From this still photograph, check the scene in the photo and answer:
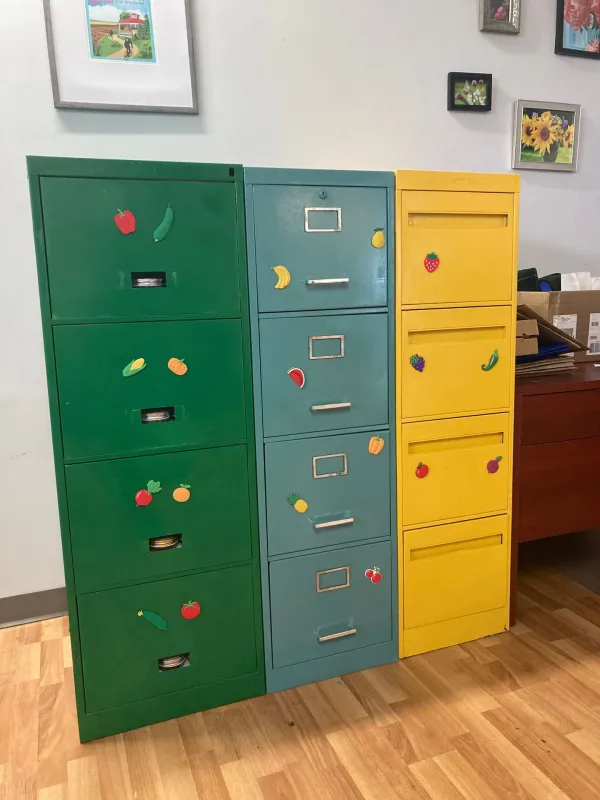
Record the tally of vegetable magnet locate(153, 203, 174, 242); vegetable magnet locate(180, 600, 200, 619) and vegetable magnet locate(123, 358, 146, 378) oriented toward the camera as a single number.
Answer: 3

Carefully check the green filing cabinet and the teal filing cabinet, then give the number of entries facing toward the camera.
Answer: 2

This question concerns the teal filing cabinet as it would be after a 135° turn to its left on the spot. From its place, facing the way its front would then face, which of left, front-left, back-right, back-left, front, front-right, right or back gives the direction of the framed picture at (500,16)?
front

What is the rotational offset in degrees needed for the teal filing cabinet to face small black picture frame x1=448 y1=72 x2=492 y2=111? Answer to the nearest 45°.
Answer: approximately 135° to its left

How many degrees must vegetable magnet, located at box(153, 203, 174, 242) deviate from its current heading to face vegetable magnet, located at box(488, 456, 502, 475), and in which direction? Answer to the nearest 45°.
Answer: approximately 90° to its left

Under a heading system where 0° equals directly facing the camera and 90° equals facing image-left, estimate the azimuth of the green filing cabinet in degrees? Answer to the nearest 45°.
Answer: approximately 0°

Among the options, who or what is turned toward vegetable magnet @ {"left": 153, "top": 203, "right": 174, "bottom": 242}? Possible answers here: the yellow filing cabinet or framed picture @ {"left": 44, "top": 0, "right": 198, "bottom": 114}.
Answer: the framed picture

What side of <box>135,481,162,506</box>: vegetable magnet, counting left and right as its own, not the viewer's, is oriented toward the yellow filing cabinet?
left

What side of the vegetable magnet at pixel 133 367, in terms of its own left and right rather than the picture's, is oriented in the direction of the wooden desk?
left

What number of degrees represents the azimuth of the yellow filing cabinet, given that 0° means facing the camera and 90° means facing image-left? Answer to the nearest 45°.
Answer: approximately 315°
